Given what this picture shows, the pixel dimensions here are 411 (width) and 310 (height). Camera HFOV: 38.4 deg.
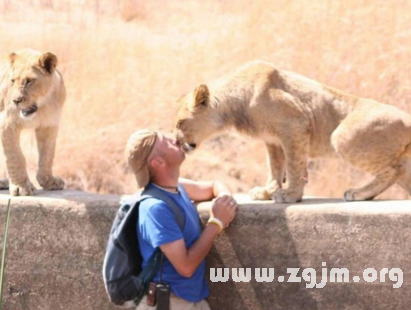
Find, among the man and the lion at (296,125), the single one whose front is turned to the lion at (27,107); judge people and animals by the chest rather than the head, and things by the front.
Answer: the lion at (296,125)

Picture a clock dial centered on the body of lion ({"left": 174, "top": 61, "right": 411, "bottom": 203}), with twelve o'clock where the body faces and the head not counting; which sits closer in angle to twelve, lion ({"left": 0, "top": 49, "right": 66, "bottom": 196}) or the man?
the lion

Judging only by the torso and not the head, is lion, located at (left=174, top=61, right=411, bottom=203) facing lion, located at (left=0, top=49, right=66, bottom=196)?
yes

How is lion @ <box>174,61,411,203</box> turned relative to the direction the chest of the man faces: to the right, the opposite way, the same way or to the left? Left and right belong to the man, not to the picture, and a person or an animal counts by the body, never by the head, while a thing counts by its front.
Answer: the opposite way

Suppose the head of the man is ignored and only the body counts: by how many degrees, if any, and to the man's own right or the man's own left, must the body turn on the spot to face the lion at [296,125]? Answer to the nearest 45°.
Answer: approximately 45° to the man's own left

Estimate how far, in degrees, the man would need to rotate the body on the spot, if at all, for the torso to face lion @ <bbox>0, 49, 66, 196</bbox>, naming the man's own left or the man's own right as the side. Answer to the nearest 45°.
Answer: approximately 135° to the man's own left

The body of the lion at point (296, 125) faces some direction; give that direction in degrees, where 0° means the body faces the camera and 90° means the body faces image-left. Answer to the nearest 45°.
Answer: approximately 90°

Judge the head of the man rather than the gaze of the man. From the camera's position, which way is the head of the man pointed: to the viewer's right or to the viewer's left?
to the viewer's right

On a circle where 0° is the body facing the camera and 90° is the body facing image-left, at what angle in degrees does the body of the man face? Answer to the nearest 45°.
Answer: approximately 270°

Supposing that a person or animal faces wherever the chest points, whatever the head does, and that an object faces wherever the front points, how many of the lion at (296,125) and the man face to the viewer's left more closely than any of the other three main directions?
1
